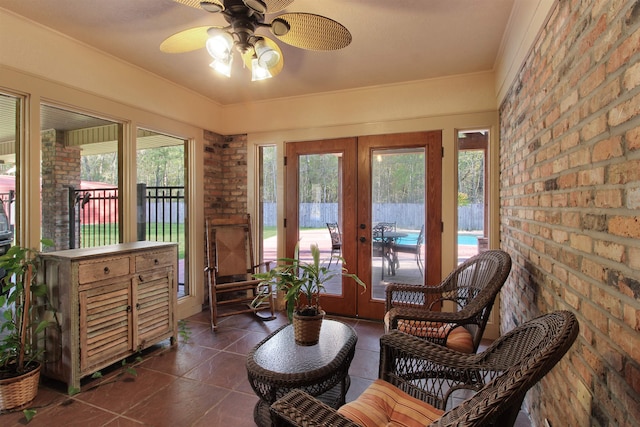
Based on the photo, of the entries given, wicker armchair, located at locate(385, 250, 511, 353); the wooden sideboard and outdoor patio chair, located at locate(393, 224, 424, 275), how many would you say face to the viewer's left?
2

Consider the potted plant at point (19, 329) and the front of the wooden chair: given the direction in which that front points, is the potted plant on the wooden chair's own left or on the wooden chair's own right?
on the wooden chair's own right

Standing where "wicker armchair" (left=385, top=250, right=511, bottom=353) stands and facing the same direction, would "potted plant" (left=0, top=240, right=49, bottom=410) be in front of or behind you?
in front

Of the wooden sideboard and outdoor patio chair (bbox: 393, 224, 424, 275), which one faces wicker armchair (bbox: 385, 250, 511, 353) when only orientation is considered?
the wooden sideboard

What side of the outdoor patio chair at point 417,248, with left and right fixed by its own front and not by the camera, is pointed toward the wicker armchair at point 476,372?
left

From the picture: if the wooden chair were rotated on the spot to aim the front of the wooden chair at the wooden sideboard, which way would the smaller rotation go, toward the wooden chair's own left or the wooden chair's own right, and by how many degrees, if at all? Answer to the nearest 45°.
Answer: approximately 90° to the wooden chair's own right

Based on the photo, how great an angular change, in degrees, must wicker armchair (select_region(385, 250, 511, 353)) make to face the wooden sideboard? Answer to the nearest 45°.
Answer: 0° — it already faces it

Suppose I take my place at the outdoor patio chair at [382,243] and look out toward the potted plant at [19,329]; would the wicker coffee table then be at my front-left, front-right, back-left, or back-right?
front-left

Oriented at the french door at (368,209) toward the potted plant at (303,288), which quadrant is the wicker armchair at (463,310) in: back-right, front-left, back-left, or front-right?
front-left

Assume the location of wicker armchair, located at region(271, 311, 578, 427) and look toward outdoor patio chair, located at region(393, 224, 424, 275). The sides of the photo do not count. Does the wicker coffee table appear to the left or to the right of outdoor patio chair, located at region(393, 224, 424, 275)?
left

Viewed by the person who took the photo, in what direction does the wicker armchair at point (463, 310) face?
facing to the left of the viewer

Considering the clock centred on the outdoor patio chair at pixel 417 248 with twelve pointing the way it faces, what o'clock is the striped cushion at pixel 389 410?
The striped cushion is roughly at 9 o'clock from the outdoor patio chair.

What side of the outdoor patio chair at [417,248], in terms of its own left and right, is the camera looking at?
left
